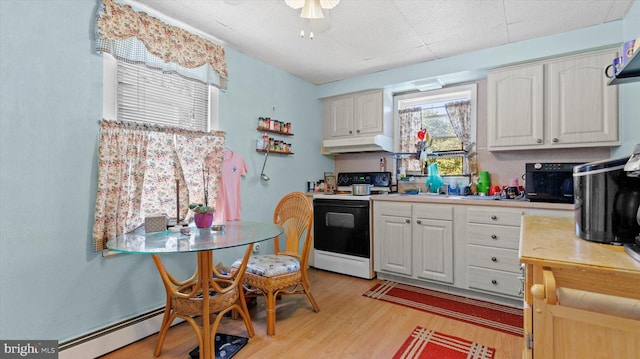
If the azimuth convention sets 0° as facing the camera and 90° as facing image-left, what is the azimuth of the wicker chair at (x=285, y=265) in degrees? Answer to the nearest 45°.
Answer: approximately 45°

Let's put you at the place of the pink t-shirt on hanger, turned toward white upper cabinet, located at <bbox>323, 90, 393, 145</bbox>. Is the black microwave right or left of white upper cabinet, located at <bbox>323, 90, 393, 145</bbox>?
right

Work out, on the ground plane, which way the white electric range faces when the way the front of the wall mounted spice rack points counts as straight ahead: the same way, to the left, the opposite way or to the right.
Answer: to the right

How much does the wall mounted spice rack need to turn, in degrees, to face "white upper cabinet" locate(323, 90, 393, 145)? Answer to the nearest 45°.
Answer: approximately 45° to its left

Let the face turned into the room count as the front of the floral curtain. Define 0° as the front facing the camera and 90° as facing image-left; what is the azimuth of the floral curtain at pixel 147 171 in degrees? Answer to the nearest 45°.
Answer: approximately 315°

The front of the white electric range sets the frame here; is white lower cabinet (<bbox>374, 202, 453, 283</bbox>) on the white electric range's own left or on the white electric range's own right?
on the white electric range's own left

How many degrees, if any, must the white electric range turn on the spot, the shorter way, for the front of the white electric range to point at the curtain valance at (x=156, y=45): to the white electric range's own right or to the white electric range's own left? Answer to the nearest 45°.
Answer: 0° — it already faces it

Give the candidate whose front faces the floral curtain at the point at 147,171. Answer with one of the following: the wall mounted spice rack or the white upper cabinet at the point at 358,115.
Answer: the white upper cabinet

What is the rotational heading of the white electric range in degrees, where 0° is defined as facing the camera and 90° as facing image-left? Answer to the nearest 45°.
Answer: approximately 45°
